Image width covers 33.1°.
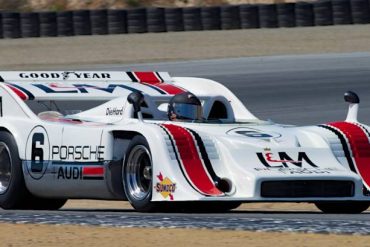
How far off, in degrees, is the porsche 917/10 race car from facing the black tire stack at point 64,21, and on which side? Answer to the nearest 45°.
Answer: approximately 135° to its left

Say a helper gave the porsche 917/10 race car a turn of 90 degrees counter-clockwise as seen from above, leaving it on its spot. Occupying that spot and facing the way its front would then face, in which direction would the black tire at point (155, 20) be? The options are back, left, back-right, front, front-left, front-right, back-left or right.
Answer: front-left

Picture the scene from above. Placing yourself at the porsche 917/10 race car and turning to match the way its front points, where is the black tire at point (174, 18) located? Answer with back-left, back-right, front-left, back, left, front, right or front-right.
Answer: back-left

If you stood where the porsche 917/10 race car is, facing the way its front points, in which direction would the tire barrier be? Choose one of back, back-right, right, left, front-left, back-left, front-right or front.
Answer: back-left

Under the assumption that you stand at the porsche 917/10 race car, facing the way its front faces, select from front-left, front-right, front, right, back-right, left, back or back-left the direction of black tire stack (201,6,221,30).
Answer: back-left

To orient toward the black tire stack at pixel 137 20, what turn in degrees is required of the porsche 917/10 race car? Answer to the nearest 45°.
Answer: approximately 135° to its left

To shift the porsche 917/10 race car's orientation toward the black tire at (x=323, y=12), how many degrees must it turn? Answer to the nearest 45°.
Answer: approximately 135° to its left

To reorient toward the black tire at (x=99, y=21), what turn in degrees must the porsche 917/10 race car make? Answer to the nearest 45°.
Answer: approximately 135° to its left

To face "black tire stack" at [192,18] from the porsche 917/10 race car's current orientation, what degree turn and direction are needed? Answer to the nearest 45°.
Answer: approximately 135° to its left

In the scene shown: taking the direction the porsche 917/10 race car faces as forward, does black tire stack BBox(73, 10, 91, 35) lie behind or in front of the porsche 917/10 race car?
behind

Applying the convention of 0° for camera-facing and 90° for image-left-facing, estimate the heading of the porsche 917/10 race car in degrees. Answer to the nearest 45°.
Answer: approximately 315°
